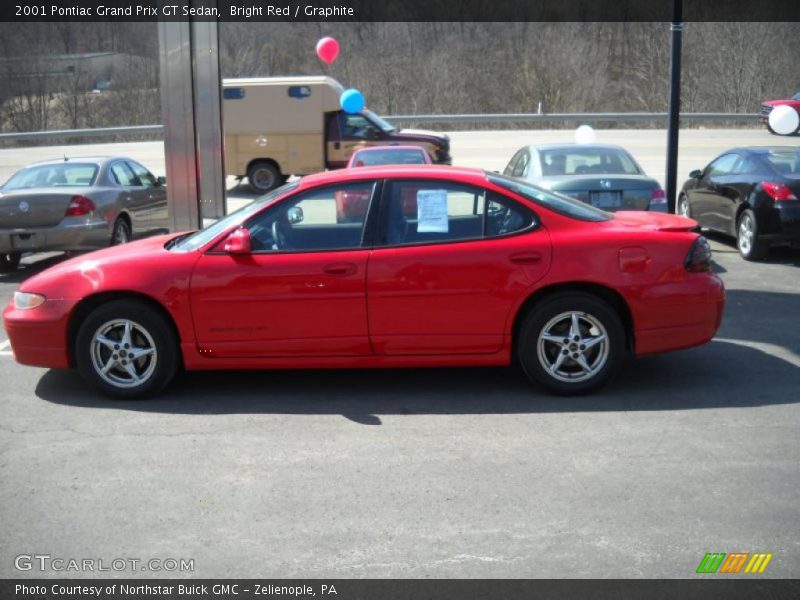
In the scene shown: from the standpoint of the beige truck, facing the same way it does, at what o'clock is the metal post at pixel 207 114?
The metal post is roughly at 3 o'clock from the beige truck.

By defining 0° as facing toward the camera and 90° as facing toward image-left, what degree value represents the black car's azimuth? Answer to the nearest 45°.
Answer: approximately 135°

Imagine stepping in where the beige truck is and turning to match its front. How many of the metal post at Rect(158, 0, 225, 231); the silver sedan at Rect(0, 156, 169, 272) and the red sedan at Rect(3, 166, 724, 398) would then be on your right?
3

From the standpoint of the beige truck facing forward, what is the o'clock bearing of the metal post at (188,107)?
The metal post is roughly at 3 o'clock from the beige truck.

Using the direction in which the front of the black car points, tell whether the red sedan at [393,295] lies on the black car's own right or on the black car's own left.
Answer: on the black car's own left

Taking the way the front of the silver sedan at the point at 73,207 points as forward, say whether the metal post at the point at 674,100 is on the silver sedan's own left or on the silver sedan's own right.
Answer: on the silver sedan's own right

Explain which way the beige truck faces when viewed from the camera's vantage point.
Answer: facing to the right of the viewer

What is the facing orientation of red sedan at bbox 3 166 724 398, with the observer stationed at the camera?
facing to the left of the viewer

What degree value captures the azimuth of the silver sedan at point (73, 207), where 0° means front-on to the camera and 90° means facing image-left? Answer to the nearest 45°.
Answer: approximately 225°

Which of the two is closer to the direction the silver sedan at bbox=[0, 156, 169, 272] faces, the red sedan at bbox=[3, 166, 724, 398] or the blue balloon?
the blue balloon
